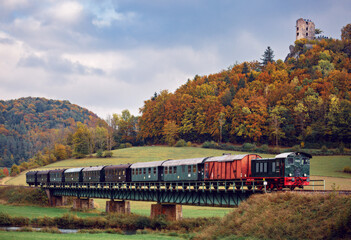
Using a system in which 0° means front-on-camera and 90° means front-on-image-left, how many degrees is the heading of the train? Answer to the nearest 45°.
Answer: approximately 315°
